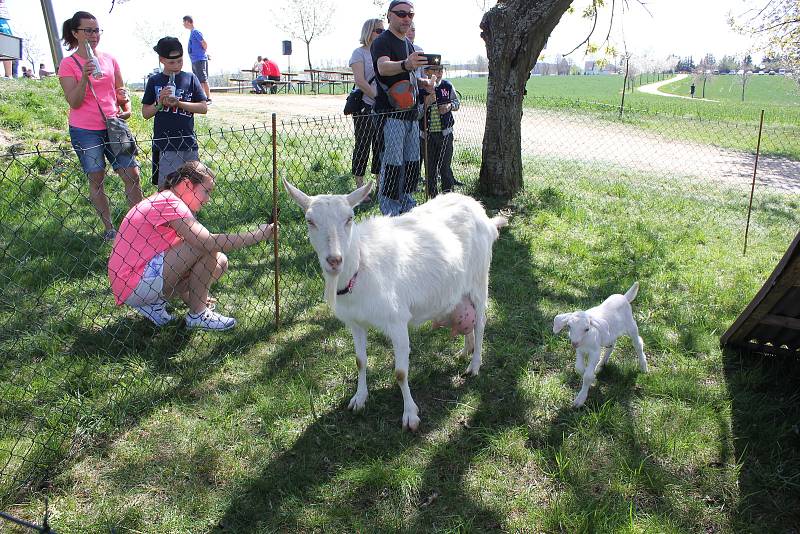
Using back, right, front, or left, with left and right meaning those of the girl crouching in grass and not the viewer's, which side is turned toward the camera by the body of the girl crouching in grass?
right

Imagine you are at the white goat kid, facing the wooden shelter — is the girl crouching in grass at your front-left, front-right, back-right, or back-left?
back-left

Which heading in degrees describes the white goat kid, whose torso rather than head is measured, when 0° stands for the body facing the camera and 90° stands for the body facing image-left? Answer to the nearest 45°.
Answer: approximately 45°

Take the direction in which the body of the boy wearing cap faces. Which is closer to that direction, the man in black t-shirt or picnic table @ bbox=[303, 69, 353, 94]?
the man in black t-shirt

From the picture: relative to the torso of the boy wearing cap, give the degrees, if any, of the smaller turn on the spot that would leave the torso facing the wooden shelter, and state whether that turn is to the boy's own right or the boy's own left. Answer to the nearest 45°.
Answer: approximately 45° to the boy's own left

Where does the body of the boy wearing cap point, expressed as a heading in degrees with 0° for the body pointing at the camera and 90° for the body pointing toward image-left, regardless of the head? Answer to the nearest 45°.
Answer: approximately 0°

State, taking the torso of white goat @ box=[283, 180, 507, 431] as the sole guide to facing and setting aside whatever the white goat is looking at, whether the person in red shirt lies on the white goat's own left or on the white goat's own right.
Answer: on the white goat's own right

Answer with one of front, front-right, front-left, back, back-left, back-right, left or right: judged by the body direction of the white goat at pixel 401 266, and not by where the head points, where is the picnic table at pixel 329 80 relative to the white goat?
back-right

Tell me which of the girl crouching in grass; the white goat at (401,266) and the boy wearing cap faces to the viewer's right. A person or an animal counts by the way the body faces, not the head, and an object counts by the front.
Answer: the girl crouching in grass

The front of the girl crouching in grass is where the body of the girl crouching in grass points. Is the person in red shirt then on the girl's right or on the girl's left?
on the girl's left

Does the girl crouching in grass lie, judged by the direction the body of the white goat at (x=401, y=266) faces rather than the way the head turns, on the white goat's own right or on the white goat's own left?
on the white goat's own right
